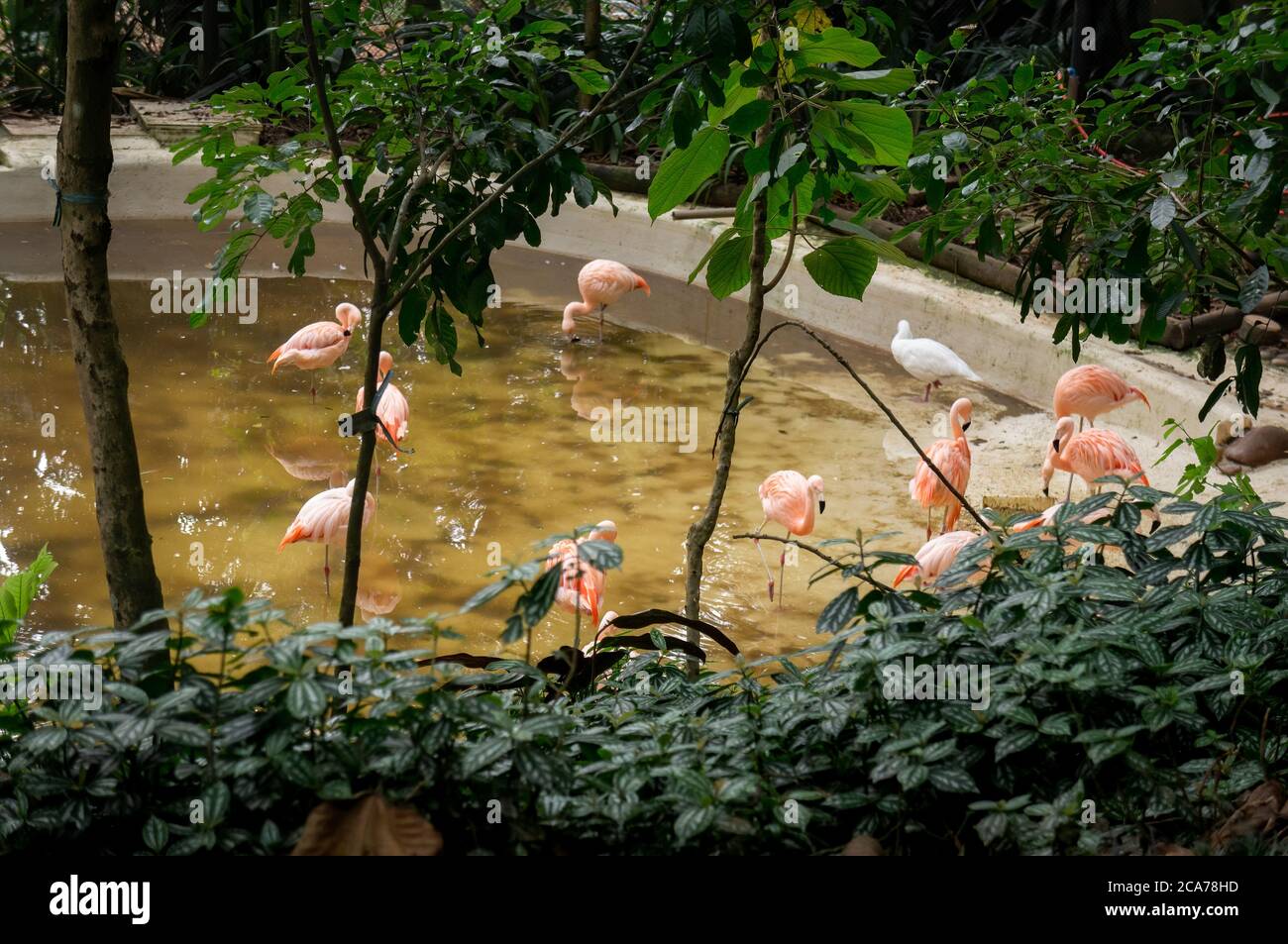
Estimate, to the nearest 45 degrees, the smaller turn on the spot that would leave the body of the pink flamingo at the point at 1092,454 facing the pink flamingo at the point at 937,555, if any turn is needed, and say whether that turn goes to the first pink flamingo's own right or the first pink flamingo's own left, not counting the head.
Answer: approximately 90° to the first pink flamingo's own left

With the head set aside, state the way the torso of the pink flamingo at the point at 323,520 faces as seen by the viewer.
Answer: to the viewer's right

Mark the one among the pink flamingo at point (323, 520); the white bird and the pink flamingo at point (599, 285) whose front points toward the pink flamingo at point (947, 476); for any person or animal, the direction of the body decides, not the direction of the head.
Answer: the pink flamingo at point (323, 520)

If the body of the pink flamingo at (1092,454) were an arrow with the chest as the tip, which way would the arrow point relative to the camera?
to the viewer's left

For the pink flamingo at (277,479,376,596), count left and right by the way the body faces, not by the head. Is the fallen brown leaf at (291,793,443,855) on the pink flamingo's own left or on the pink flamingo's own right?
on the pink flamingo's own right

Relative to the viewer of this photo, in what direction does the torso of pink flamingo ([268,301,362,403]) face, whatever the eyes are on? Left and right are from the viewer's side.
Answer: facing to the right of the viewer

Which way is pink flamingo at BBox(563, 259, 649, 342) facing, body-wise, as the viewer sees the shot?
to the viewer's left

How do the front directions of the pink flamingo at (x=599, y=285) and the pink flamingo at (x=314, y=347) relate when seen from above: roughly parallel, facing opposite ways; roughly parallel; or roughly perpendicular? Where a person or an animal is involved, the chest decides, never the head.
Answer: roughly parallel, facing opposite ways

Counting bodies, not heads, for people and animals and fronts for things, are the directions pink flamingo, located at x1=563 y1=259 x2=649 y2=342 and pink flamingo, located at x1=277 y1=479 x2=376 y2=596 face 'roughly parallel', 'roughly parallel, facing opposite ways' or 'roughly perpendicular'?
roughly parallel, facing opposite ways

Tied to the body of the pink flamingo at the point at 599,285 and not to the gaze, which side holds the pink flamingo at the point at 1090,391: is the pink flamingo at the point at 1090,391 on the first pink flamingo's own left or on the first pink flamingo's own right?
on the first pink flamingo's own left

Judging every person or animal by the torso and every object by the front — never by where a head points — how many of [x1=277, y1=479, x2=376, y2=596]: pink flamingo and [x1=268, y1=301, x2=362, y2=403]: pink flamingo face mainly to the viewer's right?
2
